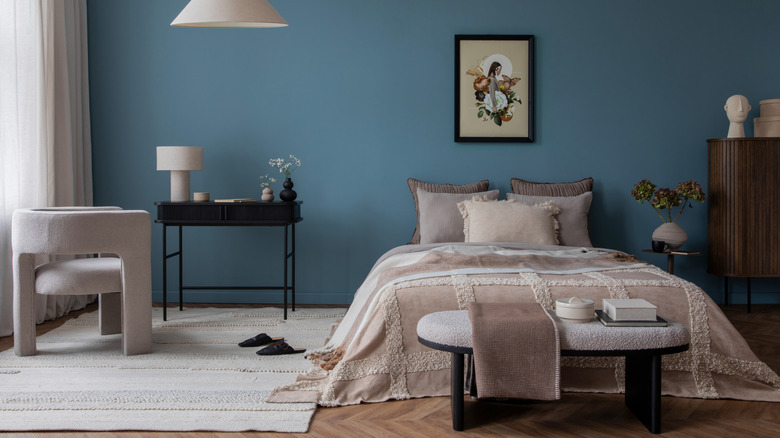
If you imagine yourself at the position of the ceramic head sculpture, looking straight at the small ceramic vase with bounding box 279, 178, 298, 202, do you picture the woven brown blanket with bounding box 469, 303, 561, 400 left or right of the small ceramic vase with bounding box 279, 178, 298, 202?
left

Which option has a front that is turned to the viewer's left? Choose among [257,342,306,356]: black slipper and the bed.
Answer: the black slipper

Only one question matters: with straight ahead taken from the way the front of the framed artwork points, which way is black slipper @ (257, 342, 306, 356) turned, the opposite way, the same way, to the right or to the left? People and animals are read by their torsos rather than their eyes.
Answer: to the right

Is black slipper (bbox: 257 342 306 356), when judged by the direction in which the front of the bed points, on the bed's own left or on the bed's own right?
on the bed's own right

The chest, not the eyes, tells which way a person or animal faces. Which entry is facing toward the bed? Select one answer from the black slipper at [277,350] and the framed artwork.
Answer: the framed artwork

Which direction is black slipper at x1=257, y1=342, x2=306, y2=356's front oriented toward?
to the viewer's left

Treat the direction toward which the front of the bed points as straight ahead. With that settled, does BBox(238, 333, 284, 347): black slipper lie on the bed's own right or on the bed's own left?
on the bed's own right

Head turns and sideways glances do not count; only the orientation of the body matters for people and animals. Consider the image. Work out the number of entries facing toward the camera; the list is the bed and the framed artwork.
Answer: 2

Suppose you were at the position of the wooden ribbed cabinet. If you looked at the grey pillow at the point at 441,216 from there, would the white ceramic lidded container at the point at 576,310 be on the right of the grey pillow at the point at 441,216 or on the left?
left

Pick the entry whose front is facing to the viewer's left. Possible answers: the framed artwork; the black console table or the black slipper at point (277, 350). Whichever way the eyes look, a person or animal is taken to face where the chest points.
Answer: the black slipper

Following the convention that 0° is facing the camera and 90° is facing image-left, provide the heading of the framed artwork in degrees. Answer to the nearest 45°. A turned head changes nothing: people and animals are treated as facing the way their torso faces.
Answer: approximately 0°

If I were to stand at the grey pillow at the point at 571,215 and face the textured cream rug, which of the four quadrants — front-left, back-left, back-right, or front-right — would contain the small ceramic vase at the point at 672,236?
back-left

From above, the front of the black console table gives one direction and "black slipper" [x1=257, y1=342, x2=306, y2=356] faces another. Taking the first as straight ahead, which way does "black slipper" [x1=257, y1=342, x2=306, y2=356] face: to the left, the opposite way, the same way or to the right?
to the right
